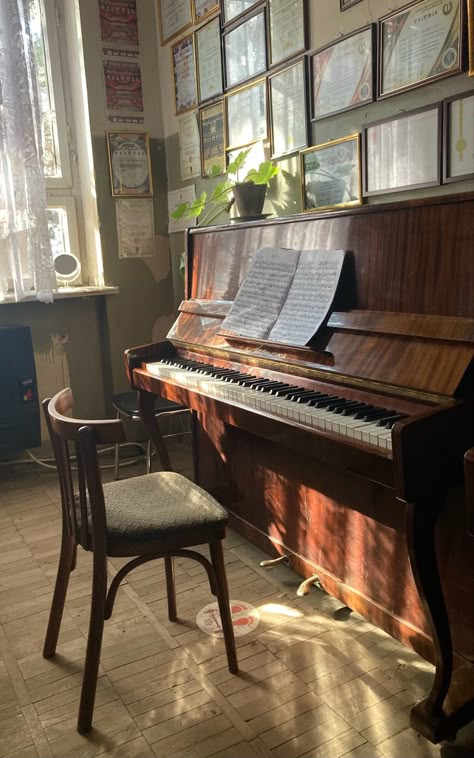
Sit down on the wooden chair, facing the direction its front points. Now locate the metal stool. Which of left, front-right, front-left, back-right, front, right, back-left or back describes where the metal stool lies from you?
front-left

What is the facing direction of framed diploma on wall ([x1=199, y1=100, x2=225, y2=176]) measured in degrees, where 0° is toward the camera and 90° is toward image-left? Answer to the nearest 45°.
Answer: approximately 45°

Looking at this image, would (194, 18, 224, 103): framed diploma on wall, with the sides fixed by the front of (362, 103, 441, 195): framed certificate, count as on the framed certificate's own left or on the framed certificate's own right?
on the framed certificate's own right

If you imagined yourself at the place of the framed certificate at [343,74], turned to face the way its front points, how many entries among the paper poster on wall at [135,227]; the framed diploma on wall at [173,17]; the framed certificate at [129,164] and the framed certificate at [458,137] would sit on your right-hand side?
3

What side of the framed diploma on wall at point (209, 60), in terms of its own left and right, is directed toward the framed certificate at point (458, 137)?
left

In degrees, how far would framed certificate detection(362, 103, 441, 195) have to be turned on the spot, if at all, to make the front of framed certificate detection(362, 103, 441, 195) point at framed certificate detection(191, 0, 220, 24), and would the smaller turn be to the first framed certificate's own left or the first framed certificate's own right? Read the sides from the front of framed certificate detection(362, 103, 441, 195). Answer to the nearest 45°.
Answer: approximately 90° to the first framed certificate's own right

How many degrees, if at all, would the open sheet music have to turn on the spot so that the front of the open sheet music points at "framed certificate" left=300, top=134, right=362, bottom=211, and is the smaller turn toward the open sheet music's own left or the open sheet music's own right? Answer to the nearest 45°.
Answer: approximately 135° to the open sheet music's own right

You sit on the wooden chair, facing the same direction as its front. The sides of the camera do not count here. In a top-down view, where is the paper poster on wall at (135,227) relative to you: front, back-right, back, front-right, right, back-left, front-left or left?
front-left

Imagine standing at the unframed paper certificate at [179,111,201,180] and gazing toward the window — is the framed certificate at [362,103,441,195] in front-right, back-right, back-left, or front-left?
back-left

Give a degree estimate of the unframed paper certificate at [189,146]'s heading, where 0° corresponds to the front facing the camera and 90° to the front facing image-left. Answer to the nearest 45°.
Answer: approximately 45°
